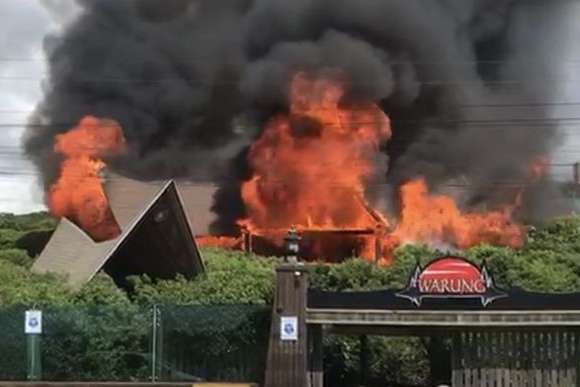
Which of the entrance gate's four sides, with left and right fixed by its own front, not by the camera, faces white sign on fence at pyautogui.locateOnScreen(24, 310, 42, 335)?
right

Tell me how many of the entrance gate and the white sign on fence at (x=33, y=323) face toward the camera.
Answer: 2

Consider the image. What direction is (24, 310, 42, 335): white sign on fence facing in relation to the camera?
toward the camera

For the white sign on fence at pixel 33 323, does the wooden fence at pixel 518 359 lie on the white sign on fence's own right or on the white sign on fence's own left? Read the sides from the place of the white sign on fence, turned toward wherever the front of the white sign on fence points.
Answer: on the white sign on fence's own left

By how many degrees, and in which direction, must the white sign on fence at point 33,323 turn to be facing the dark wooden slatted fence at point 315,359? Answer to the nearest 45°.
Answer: approximately 90° to its left

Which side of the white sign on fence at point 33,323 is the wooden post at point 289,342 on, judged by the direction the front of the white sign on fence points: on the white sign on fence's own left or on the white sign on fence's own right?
on the white sign on fence's own left

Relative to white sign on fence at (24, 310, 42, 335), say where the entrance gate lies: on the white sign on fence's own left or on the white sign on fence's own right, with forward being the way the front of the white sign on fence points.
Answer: on the white sign on fence's own left

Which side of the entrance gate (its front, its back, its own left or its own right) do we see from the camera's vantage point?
front

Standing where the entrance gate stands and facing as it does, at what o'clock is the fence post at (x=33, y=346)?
The fence post is roughly at 3 o'clock from the entrance gate.
